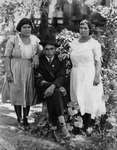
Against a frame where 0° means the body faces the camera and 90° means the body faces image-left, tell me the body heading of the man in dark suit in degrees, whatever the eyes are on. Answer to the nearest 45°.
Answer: approximately 0°
